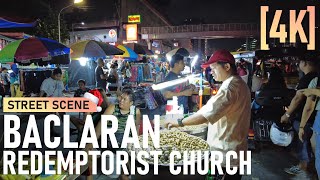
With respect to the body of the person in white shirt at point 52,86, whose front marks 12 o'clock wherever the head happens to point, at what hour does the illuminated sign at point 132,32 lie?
The illuminated sign is roughly at 8 o'clock from the person in white shirt.

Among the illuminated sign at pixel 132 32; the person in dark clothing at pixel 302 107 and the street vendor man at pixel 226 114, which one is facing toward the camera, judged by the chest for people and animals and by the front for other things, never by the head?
the illuminated sign

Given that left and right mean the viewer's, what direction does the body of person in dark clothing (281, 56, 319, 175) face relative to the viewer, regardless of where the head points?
facing to the left of the viewer

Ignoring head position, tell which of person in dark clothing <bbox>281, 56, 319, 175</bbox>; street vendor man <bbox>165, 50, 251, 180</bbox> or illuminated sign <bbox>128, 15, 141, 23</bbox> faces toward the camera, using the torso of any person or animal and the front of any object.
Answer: the illuminated sign

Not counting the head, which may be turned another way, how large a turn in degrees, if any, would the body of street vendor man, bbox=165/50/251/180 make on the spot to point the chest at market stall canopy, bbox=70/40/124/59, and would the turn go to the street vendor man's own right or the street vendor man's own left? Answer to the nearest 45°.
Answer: approximately 45° to the street vendor man's own right

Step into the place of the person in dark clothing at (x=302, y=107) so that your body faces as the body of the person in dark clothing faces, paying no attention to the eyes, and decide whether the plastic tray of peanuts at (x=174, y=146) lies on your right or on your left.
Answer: on your left

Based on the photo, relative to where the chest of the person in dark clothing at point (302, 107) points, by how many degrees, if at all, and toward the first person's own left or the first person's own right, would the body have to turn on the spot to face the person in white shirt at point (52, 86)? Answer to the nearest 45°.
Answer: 0° — they already face them

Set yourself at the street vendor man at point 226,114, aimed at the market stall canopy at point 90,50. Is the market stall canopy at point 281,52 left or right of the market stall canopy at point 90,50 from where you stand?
right

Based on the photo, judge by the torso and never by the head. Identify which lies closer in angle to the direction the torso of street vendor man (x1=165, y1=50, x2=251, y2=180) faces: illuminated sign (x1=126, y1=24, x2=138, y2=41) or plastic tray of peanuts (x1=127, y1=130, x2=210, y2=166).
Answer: the plastic tray of peanuts

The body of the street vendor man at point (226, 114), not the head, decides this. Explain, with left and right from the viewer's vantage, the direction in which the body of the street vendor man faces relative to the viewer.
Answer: facing to the left of the viewer

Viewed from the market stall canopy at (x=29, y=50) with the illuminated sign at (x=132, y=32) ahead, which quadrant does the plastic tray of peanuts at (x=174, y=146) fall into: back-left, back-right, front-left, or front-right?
back-right

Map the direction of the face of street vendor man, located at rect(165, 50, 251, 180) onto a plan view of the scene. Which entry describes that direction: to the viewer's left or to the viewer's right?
to the viewer's left

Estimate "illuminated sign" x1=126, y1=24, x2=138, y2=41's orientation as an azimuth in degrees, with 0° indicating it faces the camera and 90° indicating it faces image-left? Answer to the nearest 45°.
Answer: approximately 0°
